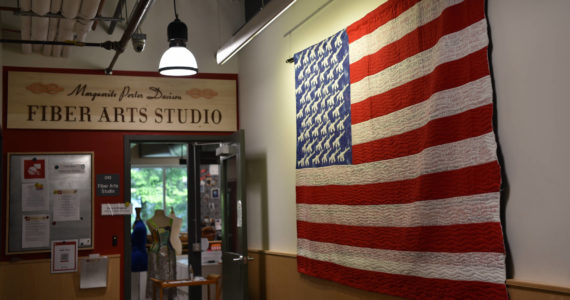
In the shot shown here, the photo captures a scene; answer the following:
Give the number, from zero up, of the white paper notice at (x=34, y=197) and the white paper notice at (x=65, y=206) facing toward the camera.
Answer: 2

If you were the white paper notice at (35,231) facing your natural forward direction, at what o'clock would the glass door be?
The glass door is roughly at 10 o'clock from the white paper notice.

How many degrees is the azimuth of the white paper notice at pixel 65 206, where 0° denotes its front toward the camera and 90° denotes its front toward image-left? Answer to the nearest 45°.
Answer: approximately 0°

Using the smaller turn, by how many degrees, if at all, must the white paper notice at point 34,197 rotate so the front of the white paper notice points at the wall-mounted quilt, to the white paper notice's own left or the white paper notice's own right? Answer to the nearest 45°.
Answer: approximately 45° to the white paper notice's own left

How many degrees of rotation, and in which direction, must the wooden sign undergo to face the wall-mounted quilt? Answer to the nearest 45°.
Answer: approximately 45° to its left
